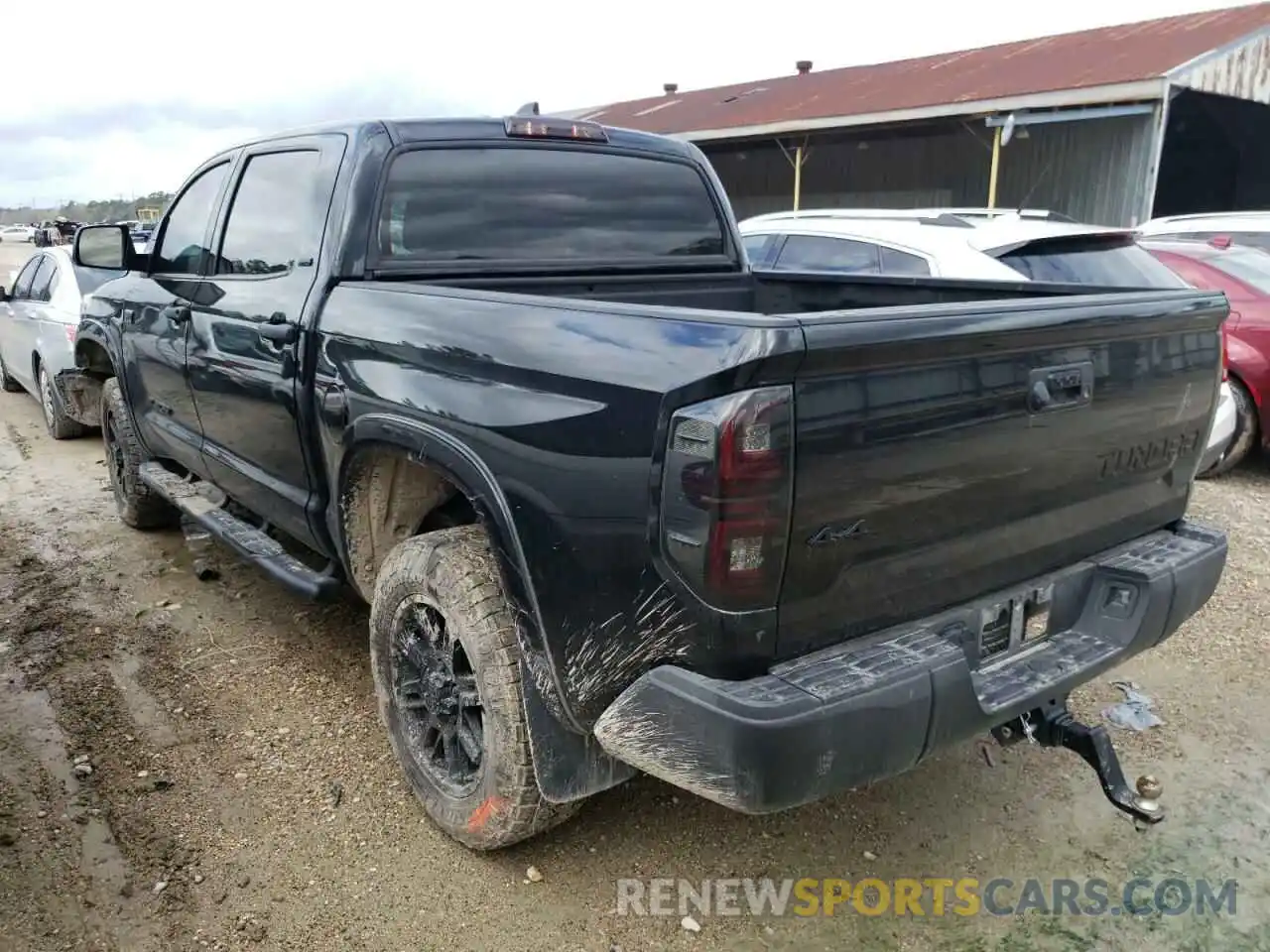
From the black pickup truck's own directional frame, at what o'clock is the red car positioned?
The red car is roughly at 3 o'clock from the black pickup truck.

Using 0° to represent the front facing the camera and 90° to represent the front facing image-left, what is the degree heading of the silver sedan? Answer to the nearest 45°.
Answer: approximately 135°

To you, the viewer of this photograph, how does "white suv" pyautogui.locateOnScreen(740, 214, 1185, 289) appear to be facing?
facing away from the viewer and to the left of the viewer

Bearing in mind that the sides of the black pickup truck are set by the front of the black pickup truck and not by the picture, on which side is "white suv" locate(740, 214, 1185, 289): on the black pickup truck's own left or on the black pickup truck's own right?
on the black pickup truck's own right

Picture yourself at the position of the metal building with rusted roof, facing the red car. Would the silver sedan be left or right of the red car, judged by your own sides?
right

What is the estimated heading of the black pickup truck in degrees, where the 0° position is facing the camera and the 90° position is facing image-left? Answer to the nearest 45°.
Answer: approximately 135°

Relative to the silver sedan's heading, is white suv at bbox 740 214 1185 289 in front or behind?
behind

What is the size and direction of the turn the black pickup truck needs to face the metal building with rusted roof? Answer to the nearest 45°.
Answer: approximately 90° to its right

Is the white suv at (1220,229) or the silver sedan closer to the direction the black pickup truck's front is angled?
the silver sedan

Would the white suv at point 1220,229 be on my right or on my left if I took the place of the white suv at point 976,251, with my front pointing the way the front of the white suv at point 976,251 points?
on my right

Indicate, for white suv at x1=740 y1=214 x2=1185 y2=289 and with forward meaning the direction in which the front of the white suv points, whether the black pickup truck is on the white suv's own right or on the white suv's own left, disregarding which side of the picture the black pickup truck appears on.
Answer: on the white suv's own left
